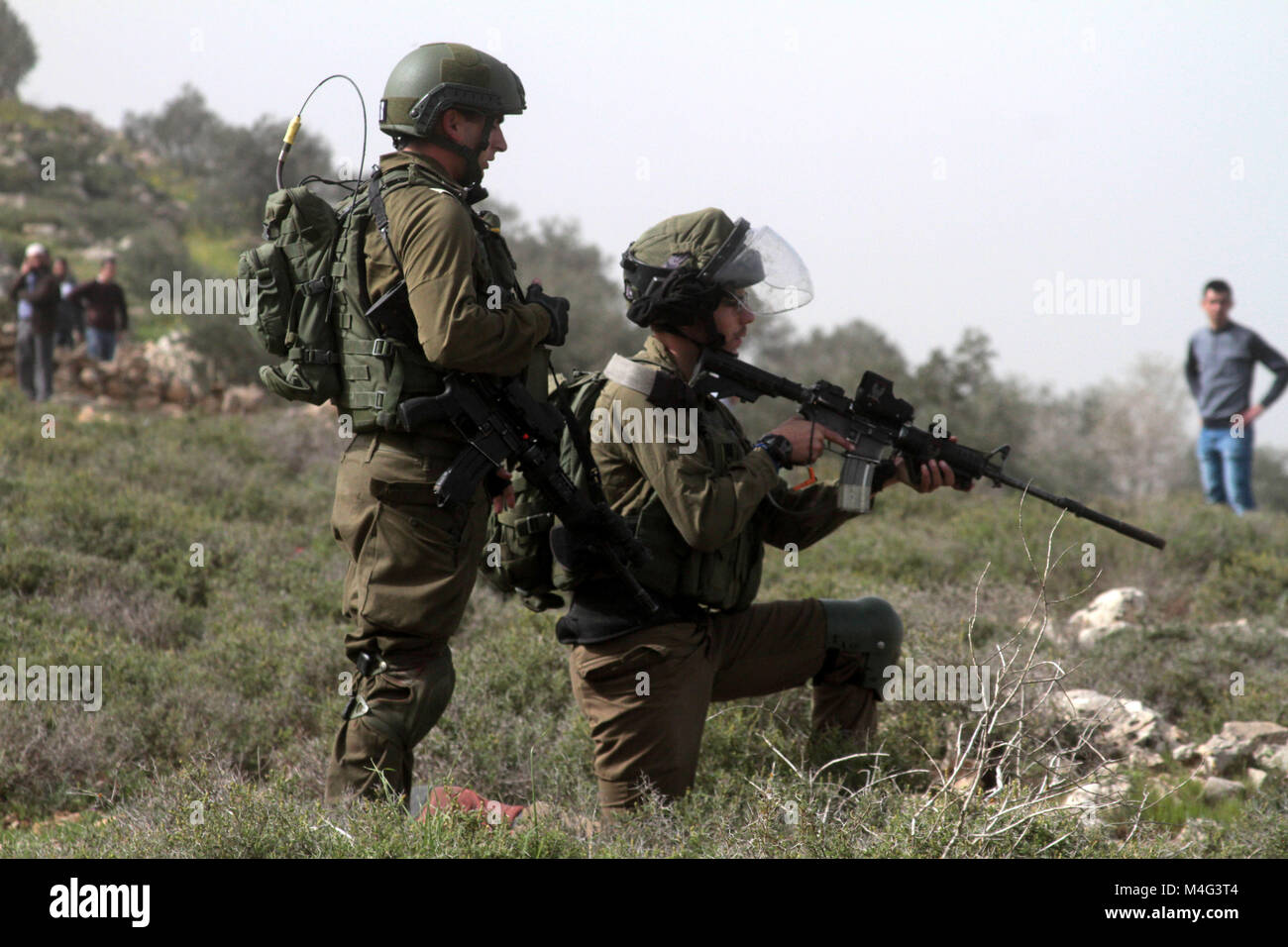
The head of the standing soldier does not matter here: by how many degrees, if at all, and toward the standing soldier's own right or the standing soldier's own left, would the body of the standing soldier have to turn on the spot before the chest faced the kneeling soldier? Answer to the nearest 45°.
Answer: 0° — they already face them

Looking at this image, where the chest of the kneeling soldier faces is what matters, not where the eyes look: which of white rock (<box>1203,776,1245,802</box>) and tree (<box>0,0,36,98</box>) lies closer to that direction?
the white rock

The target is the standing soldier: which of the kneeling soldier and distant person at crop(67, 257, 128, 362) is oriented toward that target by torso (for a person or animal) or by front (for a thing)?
the distant person

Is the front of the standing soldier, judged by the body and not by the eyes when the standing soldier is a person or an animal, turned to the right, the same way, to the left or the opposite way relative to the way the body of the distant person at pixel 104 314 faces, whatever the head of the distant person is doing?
to the left

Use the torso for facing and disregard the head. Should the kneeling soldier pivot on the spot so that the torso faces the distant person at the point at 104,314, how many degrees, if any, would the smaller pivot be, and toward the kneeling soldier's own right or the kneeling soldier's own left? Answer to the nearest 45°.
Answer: approximately 135° to the kneeling soldier's own left

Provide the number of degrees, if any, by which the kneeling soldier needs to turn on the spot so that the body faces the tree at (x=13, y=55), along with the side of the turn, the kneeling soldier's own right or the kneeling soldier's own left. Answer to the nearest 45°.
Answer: approximately 135° to the kneeling soldier's own left

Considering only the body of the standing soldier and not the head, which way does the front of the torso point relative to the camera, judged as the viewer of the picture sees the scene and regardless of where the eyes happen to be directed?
to the viewer's right

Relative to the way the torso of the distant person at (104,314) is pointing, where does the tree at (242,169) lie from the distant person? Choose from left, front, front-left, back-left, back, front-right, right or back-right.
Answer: back

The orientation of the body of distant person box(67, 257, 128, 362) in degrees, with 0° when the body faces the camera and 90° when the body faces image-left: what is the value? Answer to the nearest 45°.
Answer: approximately 0°

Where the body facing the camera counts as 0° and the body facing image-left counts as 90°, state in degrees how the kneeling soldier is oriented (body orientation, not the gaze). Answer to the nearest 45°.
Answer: approximately 270°
